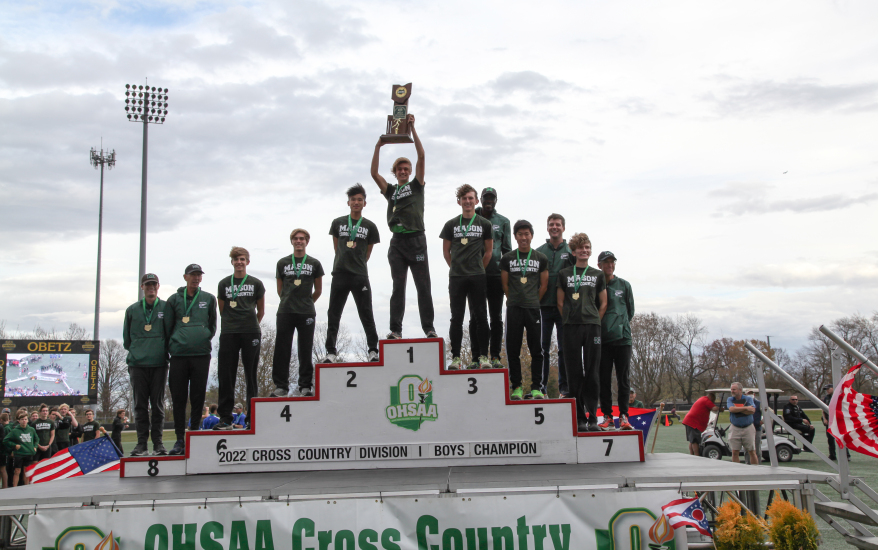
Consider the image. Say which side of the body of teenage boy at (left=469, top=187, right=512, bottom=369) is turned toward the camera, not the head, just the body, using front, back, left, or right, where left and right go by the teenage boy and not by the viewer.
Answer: front

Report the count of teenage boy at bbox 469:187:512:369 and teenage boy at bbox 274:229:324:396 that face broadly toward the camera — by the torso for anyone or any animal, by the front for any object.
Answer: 2

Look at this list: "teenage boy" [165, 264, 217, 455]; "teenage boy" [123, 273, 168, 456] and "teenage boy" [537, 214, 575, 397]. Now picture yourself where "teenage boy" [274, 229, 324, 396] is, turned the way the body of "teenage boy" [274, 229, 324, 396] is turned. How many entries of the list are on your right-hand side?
2

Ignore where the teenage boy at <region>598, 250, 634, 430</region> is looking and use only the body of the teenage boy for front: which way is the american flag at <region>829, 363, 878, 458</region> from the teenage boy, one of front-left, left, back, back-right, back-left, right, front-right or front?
front-left

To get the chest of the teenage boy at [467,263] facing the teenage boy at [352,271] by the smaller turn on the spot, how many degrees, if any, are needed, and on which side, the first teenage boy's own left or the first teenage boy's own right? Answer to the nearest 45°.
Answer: approximately 90° to the first teenage boy's own right

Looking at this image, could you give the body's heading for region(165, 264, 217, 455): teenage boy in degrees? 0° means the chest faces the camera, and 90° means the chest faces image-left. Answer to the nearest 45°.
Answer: approximately 0°

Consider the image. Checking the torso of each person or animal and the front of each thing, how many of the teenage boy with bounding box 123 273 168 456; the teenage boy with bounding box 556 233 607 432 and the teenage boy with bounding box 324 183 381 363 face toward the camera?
3

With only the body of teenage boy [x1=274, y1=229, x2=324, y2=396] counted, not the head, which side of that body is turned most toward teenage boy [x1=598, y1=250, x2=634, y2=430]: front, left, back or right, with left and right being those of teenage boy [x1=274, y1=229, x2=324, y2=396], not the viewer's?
left

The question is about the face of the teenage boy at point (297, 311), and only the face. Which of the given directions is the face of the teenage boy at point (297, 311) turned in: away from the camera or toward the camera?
toward the camera

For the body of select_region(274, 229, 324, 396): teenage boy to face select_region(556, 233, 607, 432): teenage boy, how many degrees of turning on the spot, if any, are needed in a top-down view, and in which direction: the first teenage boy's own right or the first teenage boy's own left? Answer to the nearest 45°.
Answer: approximately 90° to the first teenage boy's own left

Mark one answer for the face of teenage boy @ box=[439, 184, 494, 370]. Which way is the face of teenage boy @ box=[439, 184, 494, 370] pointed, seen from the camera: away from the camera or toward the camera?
toward the camera
